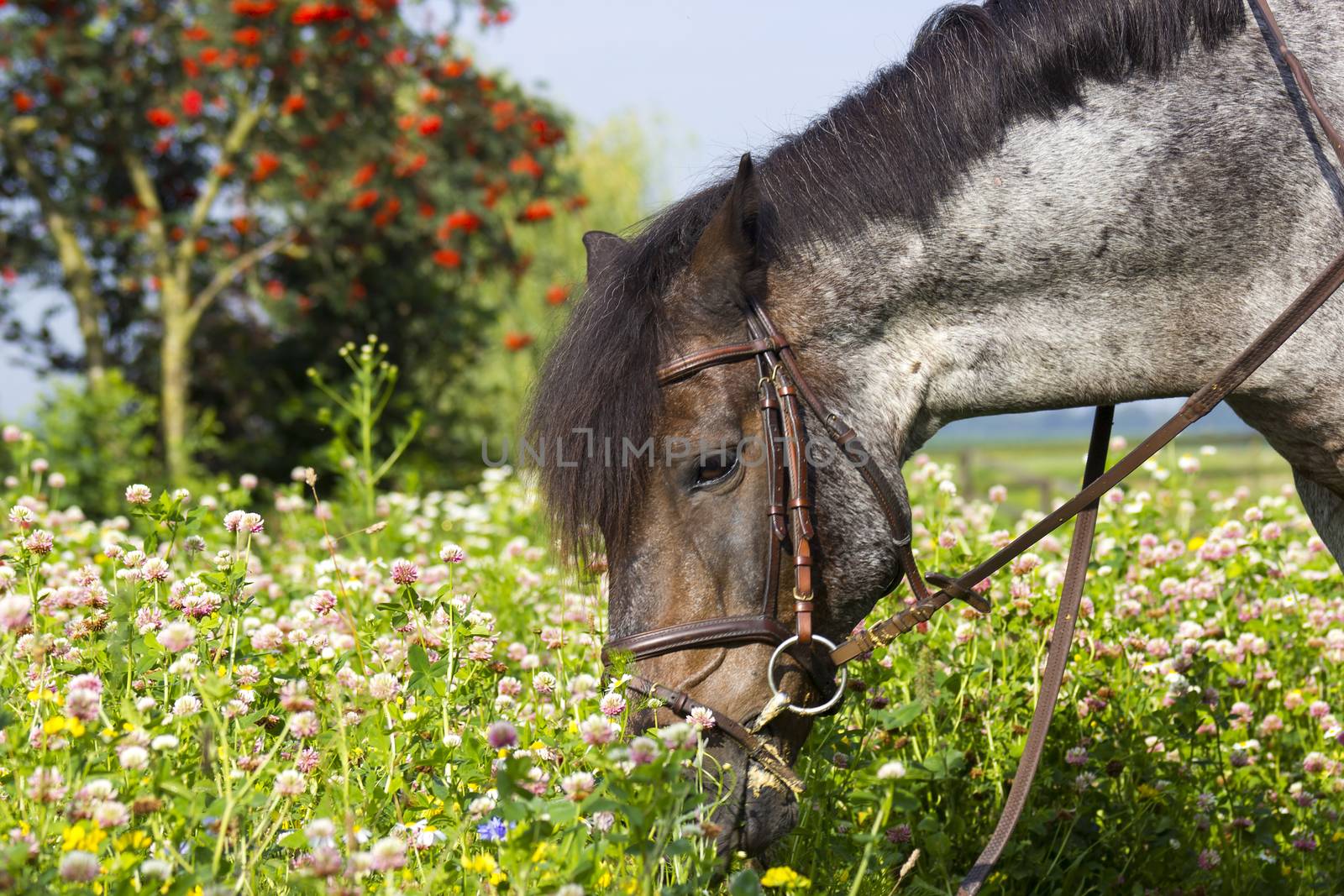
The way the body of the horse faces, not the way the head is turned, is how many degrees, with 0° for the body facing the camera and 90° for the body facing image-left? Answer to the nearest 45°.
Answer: approximately 90°

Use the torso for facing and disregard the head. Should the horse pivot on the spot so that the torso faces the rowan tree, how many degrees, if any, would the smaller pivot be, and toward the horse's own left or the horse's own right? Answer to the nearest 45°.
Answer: approximately 45° to the horse's own right

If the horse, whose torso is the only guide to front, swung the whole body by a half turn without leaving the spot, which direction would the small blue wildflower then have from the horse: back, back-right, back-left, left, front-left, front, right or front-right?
back-right

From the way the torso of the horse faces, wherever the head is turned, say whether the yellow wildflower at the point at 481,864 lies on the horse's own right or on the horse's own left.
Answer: on the horse's own left
